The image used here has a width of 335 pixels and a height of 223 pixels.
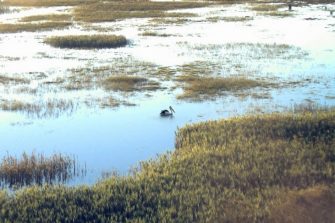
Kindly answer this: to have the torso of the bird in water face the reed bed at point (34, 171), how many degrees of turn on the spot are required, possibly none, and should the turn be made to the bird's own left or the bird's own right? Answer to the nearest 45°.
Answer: approximately 135° to the bird's own right

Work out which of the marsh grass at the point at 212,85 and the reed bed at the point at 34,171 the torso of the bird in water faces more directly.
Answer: the marsh grass

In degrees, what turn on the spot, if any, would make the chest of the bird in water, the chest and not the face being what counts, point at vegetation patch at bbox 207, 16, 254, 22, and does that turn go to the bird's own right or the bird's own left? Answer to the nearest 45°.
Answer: approximately 90° to the bird's own left

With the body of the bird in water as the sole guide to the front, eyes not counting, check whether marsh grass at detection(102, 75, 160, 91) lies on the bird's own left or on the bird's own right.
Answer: on the bird's own left

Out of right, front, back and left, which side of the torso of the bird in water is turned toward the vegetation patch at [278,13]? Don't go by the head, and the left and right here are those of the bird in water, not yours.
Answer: left

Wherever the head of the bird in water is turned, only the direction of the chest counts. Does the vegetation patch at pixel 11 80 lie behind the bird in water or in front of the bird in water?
behind

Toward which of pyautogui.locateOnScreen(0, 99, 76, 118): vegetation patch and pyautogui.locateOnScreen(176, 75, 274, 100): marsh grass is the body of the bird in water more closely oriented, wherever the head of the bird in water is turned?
the marsh grass

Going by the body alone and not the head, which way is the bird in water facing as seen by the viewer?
to the viewer's right

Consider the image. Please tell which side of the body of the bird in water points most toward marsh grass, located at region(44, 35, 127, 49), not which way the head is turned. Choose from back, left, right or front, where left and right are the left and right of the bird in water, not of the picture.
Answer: left

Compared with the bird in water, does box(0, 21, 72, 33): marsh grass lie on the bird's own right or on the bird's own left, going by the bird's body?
on the bird's own left

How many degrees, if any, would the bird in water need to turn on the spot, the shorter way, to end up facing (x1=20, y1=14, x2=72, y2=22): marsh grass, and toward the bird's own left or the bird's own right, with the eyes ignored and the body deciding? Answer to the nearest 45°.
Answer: approximately 90° to the bird's own left
